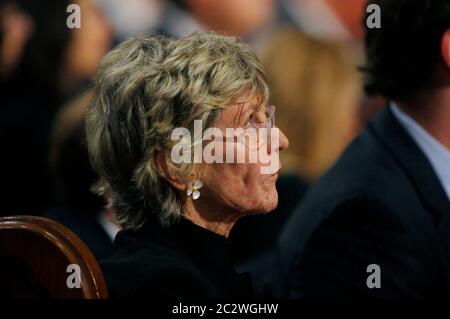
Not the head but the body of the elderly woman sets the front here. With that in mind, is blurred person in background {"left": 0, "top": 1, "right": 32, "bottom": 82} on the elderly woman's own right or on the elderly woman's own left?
on the elderly woman's own left

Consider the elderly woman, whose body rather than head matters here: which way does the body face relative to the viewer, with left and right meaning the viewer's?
facing to the right of the viewer

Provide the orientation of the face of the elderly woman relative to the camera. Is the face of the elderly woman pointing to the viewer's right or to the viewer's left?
to the viewer's right

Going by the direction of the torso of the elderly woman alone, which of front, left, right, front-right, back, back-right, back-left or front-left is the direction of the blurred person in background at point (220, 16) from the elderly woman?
left

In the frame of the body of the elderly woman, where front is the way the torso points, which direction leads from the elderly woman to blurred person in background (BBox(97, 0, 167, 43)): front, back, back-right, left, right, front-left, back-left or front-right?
left

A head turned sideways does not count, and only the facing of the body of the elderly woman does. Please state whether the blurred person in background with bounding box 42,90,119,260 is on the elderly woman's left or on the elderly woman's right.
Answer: on the elderly woman's left
